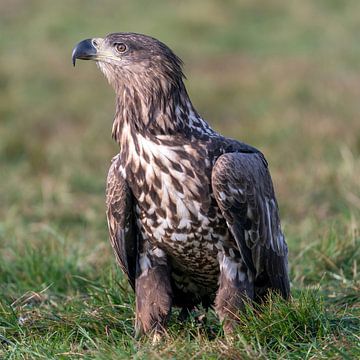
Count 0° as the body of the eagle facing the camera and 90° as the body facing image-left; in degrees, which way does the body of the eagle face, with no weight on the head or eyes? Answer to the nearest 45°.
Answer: approximately 45°
